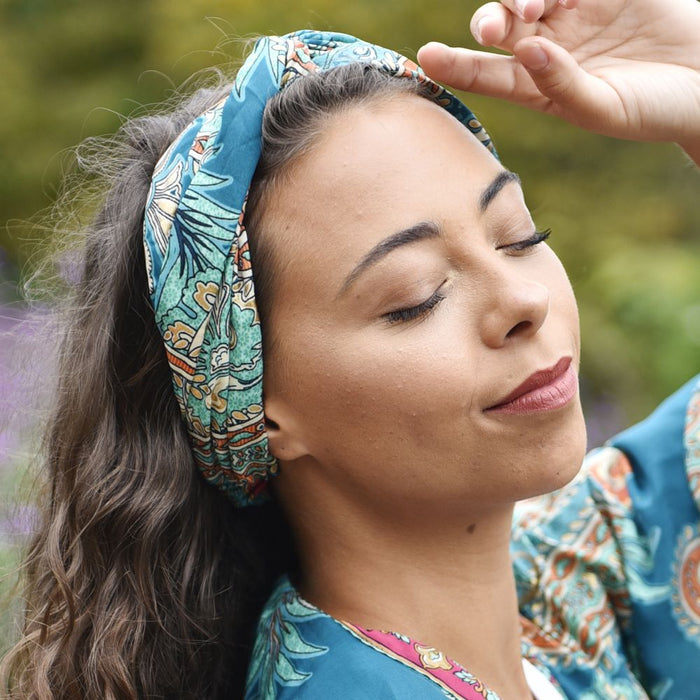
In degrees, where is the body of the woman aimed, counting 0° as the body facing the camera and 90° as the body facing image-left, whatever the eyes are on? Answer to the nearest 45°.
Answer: approximately 315°
